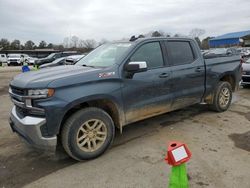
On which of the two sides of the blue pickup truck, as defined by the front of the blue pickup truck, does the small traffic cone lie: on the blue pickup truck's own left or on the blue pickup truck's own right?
on the blue pickup truck's own left

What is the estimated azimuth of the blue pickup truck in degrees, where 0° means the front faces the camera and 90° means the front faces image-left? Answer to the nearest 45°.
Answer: approximately 45°
